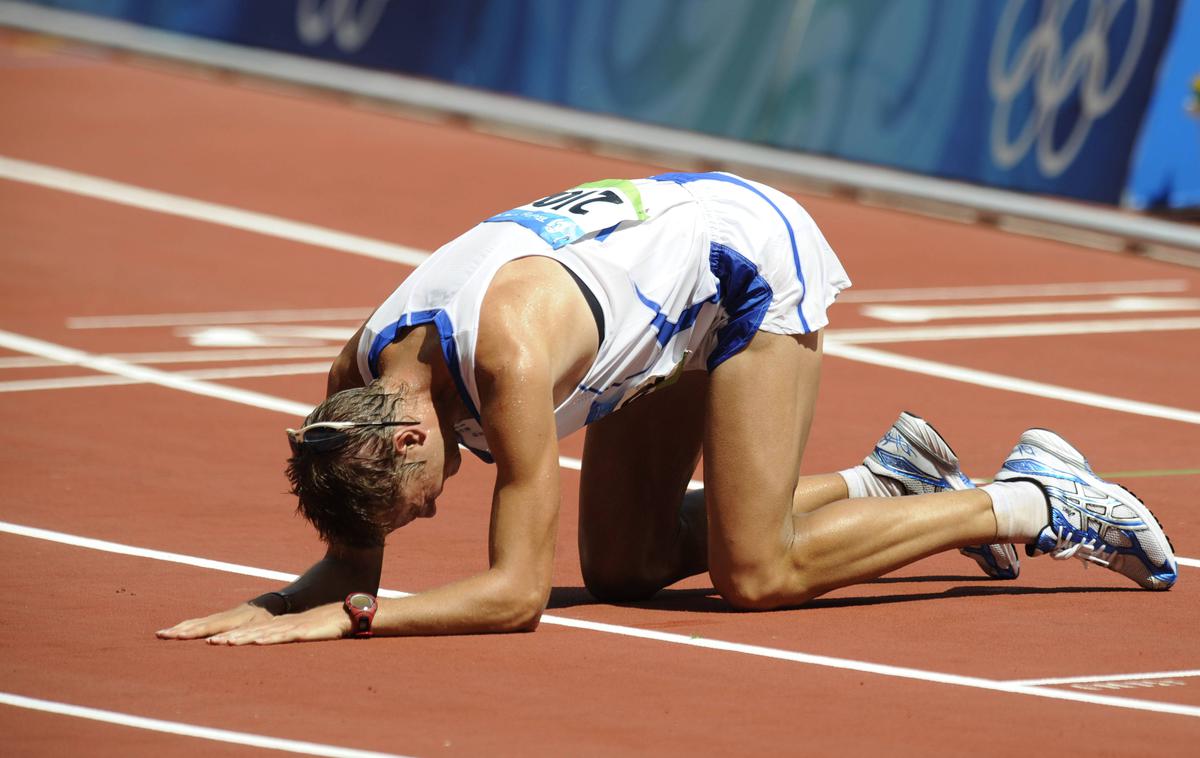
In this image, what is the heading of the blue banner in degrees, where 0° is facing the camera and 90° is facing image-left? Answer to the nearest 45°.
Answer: approximately 45°
